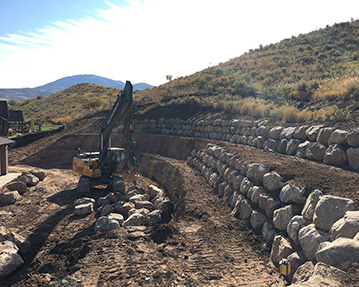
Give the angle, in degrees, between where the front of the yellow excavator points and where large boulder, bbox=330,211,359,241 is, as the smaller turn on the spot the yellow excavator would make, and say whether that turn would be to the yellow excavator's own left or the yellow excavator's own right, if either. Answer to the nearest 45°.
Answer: approximately 45° to the yellow excavator's own right

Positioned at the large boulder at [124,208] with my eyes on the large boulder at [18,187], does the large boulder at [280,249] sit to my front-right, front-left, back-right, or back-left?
back-left

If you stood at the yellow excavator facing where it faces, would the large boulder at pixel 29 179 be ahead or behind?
behind

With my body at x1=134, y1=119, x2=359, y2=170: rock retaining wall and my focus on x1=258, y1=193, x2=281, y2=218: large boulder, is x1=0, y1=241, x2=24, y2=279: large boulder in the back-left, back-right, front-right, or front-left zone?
front-right

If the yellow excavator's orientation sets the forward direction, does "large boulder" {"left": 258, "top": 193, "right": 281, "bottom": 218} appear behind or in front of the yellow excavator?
in front

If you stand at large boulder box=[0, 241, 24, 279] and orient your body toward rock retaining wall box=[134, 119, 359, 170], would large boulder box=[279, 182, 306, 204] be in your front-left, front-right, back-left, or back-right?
front-right

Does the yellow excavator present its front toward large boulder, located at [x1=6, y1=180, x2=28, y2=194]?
no

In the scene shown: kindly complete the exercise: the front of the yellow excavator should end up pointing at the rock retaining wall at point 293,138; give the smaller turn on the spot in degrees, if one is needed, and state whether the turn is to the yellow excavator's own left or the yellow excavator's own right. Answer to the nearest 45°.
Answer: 0° — it already faces it
